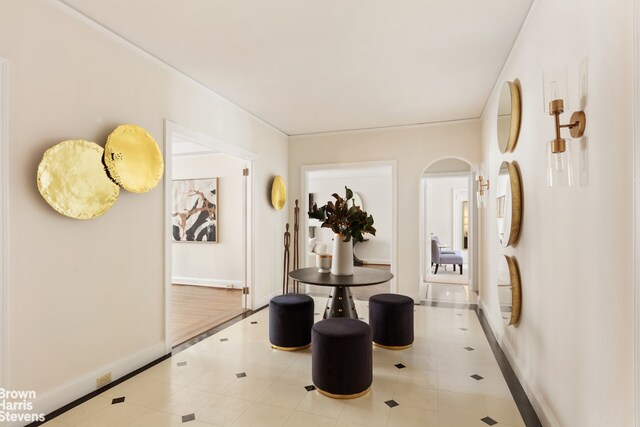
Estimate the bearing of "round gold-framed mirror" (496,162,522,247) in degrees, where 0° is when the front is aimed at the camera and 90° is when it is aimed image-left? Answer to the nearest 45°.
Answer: approximately 90°

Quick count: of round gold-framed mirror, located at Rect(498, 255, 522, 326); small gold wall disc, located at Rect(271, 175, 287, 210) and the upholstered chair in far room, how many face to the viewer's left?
1

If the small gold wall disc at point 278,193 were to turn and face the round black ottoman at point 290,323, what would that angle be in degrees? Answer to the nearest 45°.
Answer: approximately 45° to its right

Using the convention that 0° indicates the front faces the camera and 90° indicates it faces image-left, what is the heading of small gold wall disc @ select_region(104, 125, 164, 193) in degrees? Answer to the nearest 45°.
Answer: approximately 315°

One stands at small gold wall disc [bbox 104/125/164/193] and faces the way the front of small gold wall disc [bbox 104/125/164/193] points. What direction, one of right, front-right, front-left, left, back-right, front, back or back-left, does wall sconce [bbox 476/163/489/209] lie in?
front-left

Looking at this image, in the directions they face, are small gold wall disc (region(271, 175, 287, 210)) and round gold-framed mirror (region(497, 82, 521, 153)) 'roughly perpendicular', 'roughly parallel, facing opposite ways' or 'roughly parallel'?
roughly parallel, facing opposite ways

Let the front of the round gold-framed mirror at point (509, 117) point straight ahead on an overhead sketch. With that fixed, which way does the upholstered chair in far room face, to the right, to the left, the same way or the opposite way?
the opposite way

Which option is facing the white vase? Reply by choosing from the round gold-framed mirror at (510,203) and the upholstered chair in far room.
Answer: the round gold-framed mirror

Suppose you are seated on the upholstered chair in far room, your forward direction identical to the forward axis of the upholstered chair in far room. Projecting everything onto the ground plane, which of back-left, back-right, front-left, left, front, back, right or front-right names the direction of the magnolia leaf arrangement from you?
right

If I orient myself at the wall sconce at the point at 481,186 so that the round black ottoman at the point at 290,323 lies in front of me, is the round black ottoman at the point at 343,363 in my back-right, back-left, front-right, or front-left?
front-left

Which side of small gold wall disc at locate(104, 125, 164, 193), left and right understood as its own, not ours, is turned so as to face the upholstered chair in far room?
left

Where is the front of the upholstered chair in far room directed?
to the viewer's right

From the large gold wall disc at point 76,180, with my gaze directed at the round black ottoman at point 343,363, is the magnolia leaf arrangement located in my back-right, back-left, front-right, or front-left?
front-left

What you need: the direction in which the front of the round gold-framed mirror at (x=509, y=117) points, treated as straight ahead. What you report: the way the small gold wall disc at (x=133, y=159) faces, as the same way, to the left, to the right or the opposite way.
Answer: the opposite way

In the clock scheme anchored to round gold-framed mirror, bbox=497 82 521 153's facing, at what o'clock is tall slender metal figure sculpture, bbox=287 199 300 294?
The tall slender metal figure sculpture is roughly at 1 o'clock from the round gold-framed mirror.

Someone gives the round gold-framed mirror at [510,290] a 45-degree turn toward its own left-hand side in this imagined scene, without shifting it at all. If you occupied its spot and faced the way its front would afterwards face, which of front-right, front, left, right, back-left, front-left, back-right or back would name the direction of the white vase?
front-right

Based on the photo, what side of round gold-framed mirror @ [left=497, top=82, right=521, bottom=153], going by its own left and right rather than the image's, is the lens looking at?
left

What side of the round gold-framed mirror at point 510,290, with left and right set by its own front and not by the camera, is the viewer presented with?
left
